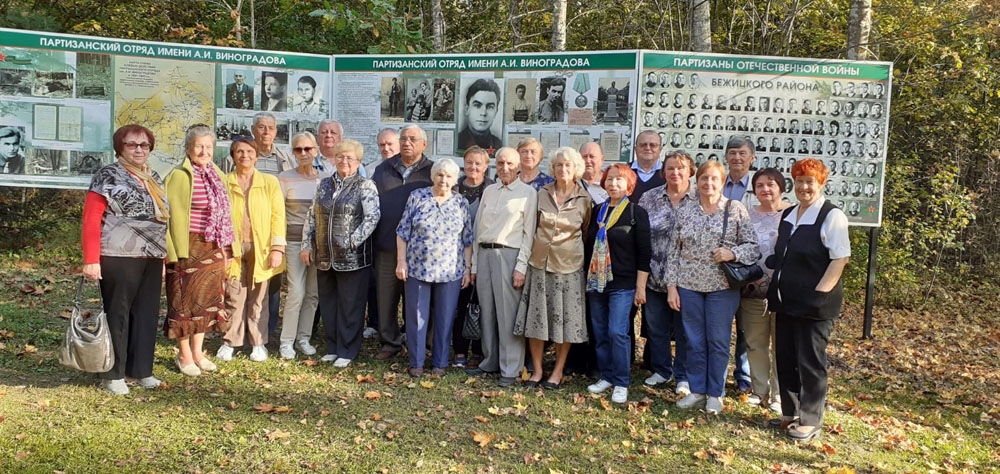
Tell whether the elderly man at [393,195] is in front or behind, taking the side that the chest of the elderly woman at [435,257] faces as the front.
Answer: behind

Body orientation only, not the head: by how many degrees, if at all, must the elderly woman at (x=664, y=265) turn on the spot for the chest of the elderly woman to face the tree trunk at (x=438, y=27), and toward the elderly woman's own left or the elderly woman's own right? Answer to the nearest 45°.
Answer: approximately 135° to the elderly woman's own right

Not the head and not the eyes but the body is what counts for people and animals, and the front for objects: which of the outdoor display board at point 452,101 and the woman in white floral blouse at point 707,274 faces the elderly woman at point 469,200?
the outdoor display board

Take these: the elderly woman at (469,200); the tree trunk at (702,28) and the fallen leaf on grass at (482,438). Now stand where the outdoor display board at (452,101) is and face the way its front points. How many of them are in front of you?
2

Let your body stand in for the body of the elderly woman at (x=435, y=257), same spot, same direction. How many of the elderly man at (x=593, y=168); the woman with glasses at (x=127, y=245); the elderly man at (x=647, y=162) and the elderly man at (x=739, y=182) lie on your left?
3

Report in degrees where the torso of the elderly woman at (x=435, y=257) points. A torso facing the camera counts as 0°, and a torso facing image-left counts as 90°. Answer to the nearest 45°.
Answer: approximately 0°

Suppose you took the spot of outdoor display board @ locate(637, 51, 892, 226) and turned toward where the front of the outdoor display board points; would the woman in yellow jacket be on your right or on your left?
on your right

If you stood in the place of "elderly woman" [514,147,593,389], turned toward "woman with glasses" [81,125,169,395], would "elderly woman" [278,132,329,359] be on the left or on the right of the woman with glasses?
right

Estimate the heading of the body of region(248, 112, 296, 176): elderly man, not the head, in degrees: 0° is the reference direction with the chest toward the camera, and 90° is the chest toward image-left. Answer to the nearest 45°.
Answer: approximately 0°
